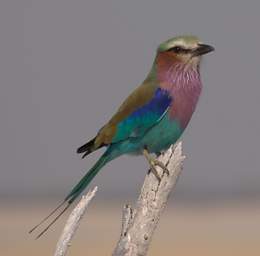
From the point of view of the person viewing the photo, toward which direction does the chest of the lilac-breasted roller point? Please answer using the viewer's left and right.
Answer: facing to the right of the viewer
